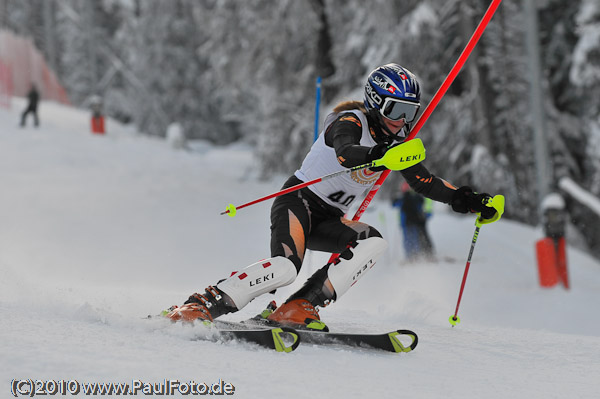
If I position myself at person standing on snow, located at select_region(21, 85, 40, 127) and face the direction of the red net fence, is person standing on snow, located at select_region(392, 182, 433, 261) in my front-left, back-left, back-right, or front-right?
back-right

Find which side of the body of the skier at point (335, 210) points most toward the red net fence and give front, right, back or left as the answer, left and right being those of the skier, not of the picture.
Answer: back

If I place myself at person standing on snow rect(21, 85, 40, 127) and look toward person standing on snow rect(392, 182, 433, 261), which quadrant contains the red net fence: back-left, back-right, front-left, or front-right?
back-left

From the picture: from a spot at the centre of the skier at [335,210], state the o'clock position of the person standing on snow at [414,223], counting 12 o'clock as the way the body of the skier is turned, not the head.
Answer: The person standing on snow is roughly at 8 o'clock from the skier.

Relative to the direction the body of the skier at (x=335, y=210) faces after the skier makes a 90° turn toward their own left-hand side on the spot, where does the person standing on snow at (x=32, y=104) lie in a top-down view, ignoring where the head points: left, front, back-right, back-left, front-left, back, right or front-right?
left

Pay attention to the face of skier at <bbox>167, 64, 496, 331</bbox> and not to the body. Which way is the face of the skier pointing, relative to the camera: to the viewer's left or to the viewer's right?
to the viewer's right

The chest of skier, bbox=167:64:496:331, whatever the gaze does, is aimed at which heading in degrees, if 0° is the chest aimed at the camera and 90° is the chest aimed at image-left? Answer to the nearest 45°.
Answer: approximately 315°

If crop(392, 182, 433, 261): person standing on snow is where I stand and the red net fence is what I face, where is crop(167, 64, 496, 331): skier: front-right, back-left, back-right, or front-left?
back-left
